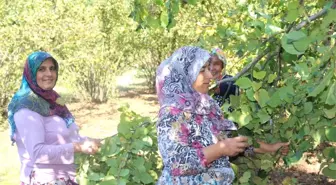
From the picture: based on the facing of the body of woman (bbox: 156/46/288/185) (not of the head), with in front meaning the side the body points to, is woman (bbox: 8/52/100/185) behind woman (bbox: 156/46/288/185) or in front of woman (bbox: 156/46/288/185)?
behind

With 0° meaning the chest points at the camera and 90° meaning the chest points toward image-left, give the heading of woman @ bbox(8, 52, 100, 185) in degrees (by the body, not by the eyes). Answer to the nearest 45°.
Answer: approximately 315°

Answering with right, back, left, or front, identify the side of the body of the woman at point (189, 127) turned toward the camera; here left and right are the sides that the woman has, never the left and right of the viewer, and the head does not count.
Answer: right

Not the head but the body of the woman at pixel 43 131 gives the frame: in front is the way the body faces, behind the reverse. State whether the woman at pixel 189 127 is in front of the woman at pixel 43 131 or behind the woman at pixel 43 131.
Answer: in front
